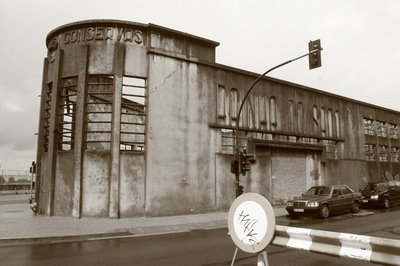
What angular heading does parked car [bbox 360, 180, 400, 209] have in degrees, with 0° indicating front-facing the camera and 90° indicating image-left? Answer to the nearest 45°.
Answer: approximately 45°

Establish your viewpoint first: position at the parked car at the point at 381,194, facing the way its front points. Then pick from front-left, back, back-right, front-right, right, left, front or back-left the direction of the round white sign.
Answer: front-left

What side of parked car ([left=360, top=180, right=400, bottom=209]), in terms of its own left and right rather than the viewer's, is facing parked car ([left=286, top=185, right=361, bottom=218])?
front

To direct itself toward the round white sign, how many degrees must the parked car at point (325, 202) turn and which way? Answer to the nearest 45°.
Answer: approximately 45° to its left

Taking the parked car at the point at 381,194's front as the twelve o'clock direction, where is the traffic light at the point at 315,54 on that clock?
The traffic light is roughly at 11 o'clock from the parked car.

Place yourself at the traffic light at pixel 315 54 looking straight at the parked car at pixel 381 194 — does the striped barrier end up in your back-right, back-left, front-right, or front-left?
back-right

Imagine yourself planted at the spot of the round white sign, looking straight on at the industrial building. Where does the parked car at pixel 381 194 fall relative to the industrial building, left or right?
right

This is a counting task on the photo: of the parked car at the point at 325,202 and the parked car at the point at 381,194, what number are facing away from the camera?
0

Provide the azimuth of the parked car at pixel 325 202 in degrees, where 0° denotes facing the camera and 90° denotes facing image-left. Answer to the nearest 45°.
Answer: approximately 45°
